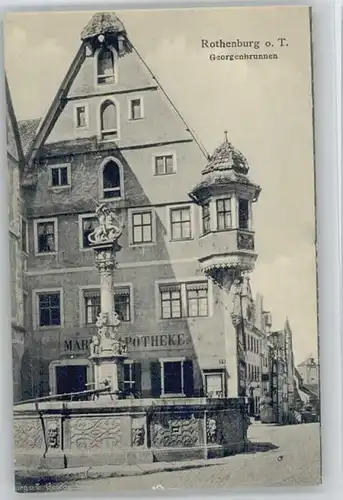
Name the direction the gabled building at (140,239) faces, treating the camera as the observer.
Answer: facing the viewer
